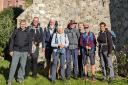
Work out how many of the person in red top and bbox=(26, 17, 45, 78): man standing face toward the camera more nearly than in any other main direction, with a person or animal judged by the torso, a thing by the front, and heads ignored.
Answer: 2

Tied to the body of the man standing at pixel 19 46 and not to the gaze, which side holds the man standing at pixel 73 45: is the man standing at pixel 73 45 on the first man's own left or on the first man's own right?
on the first man's own left

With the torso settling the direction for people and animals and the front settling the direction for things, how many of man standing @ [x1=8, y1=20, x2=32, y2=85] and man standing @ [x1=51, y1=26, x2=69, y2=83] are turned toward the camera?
2

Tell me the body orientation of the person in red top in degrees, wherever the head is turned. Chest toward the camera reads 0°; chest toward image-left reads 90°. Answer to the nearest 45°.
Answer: approximately 0°

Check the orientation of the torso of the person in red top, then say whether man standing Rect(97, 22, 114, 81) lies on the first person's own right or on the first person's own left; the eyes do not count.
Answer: on the first person's own left

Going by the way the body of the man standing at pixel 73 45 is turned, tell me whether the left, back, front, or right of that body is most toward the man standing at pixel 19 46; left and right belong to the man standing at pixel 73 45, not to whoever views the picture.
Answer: right

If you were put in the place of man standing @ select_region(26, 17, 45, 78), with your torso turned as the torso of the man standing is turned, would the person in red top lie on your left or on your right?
on your left

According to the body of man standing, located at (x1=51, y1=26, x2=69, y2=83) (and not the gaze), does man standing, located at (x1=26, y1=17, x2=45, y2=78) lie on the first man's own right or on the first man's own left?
on the first man's own right

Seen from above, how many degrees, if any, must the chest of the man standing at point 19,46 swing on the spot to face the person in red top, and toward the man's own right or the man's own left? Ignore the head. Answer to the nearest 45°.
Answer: approximately 90° to the man's own left

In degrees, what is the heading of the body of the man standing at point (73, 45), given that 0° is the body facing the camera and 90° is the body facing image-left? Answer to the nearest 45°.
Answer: approximately 0°
